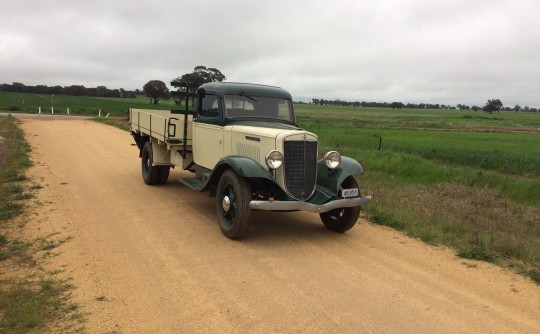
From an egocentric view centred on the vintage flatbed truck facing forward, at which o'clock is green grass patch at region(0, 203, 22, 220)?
The green grass patch is roughly at 5 o'clock from the vintage flatbed truck.

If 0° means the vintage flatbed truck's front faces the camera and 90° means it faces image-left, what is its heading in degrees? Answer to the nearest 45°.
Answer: approximately 315°
